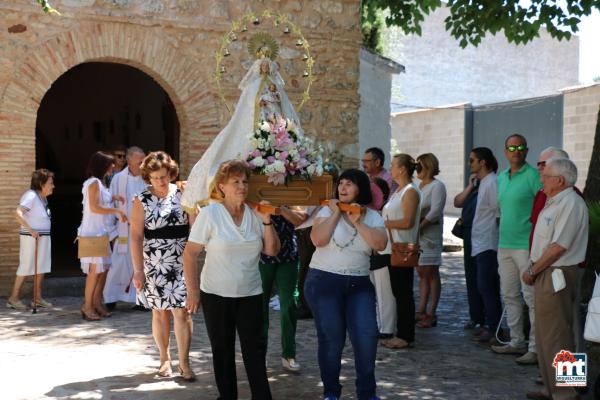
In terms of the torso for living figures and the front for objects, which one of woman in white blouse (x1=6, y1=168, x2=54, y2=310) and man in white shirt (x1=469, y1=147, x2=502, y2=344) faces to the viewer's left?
the man in white shirt

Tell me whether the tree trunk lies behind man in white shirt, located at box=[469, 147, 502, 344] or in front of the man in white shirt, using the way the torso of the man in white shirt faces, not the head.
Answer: behind

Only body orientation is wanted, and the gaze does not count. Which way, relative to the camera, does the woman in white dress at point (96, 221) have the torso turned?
to the viewer's right

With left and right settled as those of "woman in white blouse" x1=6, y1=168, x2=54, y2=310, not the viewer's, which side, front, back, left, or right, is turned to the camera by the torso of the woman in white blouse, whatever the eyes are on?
right

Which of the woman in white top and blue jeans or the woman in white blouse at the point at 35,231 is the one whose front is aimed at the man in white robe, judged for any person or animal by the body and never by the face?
the woman in white blouse

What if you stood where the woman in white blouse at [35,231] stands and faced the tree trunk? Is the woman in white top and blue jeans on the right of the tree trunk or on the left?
right

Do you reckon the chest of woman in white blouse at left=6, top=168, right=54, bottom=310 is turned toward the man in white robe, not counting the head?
yes

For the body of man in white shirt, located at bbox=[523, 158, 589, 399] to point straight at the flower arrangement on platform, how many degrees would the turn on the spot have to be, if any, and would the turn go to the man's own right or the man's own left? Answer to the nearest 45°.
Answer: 0° — they already face it

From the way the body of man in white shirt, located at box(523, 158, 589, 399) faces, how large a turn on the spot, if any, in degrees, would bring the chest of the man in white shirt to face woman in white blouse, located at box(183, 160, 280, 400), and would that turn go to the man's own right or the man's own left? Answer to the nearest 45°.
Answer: approximately 45° to the man's own left

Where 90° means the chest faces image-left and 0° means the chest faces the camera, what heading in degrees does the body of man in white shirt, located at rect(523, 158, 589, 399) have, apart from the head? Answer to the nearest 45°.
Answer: approximately 90°
